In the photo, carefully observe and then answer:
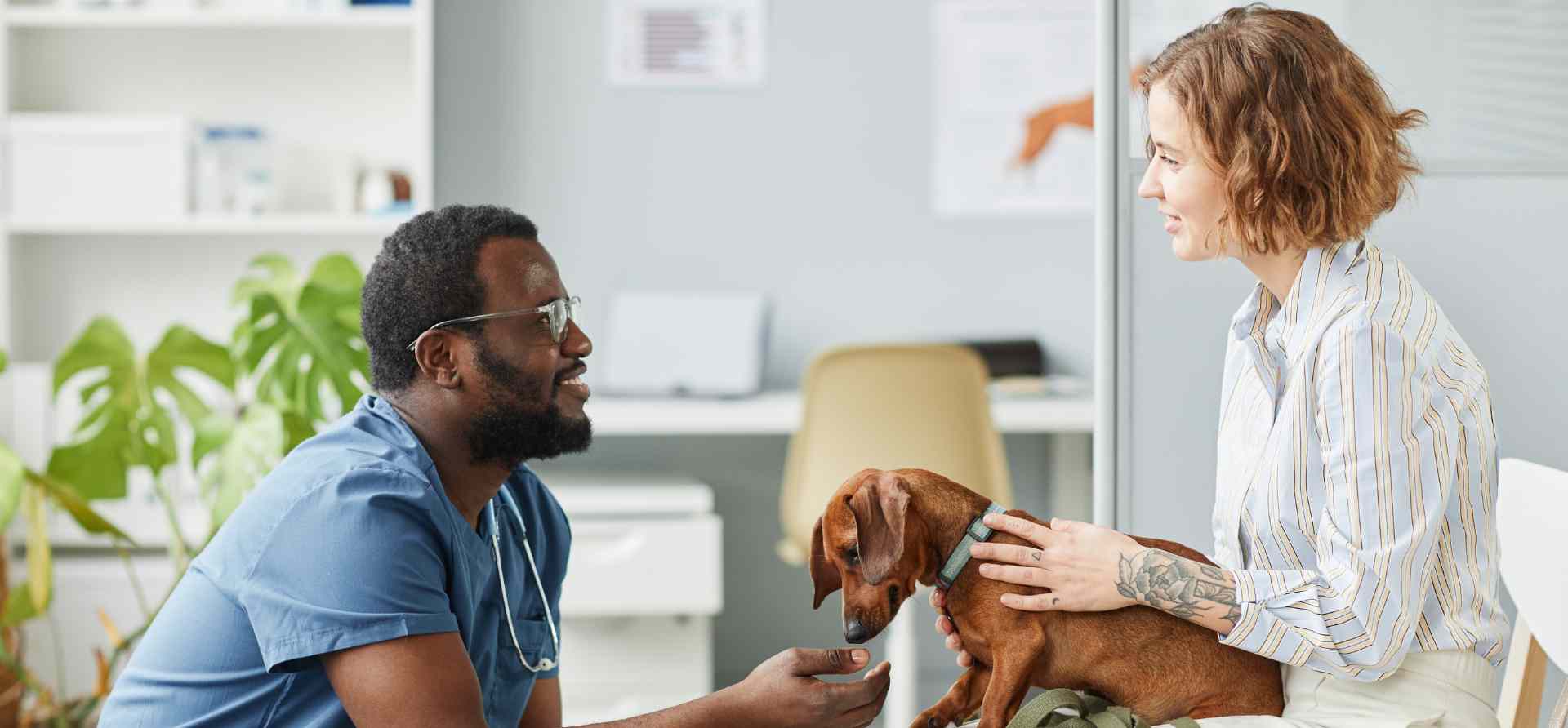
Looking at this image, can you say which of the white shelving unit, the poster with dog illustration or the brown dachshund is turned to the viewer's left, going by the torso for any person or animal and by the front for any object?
the brown dachshund

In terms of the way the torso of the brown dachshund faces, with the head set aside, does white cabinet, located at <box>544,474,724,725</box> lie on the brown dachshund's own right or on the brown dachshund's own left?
on the brown dachshund's own right

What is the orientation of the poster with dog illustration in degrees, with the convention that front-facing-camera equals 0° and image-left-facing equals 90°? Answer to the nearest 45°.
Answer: approximately 0°

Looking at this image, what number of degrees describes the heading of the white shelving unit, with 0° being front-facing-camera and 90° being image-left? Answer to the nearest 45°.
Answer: approximately 0°

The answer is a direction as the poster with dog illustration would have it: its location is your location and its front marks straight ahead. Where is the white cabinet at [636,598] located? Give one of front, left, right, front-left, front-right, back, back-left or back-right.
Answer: front-right

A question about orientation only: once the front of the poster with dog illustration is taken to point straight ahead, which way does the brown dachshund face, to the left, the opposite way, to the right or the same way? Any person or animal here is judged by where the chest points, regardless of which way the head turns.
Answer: to the right

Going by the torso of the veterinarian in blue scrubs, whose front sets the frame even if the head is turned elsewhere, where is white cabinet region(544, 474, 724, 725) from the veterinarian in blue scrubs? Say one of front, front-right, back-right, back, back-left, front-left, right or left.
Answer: left

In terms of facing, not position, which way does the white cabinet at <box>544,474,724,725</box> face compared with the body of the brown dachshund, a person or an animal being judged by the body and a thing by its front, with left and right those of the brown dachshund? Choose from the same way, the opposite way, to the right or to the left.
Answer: to the left

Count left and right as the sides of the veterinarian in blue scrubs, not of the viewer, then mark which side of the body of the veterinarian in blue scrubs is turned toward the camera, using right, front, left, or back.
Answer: right

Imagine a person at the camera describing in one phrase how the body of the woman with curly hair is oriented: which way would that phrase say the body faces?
to the viewer's left

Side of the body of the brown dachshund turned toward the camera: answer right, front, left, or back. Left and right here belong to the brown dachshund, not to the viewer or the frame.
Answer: left
